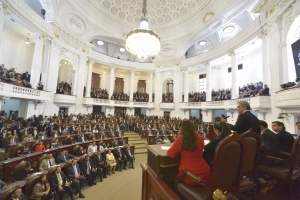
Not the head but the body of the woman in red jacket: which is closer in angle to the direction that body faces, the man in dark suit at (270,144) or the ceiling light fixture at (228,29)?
the ceiling light fixture

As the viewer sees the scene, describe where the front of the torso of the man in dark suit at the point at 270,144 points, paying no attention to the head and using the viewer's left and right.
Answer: facing away from the viewer and to the left of the viewer

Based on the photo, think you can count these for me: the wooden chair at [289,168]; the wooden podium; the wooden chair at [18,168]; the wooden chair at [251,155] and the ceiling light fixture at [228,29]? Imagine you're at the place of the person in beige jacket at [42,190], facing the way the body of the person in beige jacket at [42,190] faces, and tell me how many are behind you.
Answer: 1

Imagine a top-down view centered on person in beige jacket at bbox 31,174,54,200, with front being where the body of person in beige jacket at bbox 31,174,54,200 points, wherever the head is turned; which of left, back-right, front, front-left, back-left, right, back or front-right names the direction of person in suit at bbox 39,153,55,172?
back-left

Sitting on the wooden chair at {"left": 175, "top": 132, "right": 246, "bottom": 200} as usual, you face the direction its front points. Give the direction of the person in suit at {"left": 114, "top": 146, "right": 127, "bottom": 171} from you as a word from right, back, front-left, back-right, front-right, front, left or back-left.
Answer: front

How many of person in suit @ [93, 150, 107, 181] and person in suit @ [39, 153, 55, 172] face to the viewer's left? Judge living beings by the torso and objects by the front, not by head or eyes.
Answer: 0

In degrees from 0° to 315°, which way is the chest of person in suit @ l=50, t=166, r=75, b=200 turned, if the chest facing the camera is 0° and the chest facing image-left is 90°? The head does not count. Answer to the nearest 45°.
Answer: approximately 315°

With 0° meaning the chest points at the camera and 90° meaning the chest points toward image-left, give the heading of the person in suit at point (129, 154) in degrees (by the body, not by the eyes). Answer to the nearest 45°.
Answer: approximately 315°

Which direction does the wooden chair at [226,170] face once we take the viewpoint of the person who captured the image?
facing away from the viewer and to the left of the viewer

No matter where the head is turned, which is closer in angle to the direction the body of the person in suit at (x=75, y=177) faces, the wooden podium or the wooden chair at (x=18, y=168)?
the wooden podium

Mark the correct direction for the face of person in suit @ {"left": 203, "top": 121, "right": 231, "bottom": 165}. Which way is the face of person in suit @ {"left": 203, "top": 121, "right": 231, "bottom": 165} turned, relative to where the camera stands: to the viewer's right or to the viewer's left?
to the viewer's left
